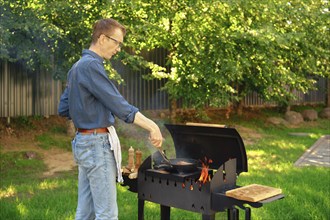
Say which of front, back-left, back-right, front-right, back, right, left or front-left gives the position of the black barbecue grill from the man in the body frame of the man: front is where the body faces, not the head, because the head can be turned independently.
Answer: front

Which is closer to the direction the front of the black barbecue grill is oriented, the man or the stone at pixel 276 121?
the man

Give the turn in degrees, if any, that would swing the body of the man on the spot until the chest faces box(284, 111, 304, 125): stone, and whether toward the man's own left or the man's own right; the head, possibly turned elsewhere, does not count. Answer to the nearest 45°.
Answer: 0° — they already face it

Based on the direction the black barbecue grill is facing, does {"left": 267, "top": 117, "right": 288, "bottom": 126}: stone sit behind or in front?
behind

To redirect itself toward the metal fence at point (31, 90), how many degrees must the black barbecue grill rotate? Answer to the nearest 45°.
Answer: approximately 90° to its right

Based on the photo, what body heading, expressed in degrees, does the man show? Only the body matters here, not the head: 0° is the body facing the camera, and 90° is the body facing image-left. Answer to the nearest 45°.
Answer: approximately 225°

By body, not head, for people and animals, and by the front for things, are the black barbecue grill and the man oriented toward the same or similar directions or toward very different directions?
very different directions

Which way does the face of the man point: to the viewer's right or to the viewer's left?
to the viewer's right

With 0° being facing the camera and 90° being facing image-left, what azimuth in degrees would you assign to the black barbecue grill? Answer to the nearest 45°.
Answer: approximately 45°

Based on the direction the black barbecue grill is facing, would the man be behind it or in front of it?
in front

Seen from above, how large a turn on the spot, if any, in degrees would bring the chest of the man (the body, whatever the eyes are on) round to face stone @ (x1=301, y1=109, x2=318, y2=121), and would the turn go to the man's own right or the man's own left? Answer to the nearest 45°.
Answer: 0° — they already face it

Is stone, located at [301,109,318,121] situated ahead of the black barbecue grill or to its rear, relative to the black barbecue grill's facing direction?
to the rear
